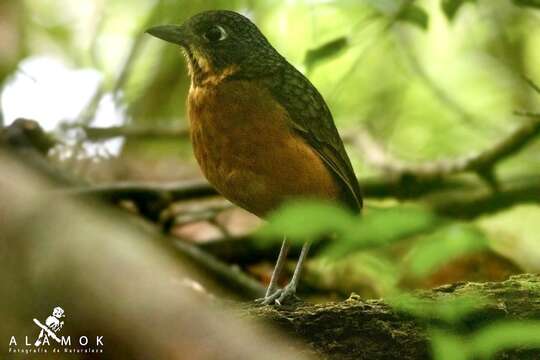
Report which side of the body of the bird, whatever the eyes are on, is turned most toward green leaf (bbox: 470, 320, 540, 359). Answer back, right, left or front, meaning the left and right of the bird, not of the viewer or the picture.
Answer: left

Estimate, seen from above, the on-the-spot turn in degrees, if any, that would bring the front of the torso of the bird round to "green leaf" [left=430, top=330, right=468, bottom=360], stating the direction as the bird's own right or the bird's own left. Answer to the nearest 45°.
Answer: approximately 90° to the bird's own left

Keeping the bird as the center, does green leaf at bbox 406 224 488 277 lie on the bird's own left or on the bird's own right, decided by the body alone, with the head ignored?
on the bird's own left

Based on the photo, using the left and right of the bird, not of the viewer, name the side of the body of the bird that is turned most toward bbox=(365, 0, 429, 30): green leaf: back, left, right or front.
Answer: back

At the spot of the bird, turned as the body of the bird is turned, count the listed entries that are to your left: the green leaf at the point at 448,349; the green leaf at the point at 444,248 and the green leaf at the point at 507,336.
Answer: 3

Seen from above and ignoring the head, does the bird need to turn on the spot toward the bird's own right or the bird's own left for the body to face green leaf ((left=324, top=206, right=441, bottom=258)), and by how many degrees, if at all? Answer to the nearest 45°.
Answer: approximately 90° to the bird's own left

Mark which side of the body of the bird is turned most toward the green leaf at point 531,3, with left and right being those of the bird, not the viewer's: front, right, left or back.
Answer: back

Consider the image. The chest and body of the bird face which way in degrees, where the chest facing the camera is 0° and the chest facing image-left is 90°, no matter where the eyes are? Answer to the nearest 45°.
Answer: approximately 90°

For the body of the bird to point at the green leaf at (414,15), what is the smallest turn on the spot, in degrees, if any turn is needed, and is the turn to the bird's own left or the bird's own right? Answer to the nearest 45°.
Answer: approximately 180°

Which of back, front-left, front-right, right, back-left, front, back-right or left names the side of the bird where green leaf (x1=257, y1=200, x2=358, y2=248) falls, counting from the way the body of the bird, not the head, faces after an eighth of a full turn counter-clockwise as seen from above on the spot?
front-left
